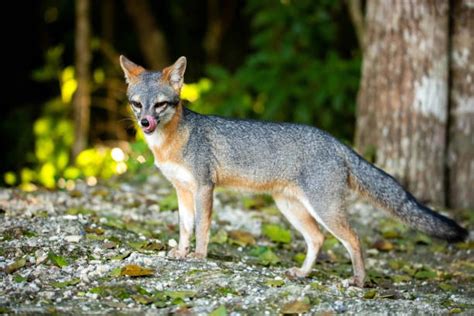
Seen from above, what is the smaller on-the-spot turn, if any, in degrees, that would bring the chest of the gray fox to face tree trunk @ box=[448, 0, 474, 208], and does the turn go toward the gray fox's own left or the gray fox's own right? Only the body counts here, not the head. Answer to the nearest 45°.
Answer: approximately 135° to the gray fox's own right

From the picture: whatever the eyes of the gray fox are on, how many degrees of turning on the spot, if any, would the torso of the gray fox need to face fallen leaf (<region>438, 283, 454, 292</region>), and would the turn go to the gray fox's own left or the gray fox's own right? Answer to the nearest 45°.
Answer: approximately 180°

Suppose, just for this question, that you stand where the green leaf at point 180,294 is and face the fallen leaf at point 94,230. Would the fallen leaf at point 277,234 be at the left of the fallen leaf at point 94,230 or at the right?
right

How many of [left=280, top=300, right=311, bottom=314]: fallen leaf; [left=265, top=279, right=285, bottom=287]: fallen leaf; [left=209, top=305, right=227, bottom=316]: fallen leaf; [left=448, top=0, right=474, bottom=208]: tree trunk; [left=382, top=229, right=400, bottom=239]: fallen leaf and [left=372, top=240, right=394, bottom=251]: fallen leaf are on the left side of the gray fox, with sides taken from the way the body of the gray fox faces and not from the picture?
3

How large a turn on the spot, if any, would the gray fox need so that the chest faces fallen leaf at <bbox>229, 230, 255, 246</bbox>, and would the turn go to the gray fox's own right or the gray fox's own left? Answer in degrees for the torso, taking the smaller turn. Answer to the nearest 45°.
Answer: approximately 90° to the gray fox's own right

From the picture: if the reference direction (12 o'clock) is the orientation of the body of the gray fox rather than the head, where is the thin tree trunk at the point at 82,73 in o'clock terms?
The thin tree trunk is roughly at 2 o'clock from the gray fox.

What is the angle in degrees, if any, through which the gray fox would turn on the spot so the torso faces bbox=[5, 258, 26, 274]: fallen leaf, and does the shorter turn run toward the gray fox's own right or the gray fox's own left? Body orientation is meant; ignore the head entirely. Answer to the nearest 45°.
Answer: approximately 45° to the gray fox's own left

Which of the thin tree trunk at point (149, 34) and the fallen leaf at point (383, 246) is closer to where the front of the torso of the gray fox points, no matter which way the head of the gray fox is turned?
the thin tree trunk

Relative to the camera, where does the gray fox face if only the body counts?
to the viewer's left

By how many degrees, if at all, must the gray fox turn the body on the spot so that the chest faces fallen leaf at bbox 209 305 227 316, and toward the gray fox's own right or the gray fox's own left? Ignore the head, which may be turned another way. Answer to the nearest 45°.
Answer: approximately 90° to the gray fox's own left

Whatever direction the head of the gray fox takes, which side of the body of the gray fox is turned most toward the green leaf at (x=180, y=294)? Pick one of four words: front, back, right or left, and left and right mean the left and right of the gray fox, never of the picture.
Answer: left

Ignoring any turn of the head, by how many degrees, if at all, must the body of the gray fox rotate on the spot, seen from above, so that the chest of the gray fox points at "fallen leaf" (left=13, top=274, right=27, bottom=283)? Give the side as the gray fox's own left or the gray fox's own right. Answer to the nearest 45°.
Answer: approximately 45° to the gray fox's own left

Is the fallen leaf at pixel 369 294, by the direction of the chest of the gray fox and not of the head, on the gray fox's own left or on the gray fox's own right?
on the gray fox's own left
